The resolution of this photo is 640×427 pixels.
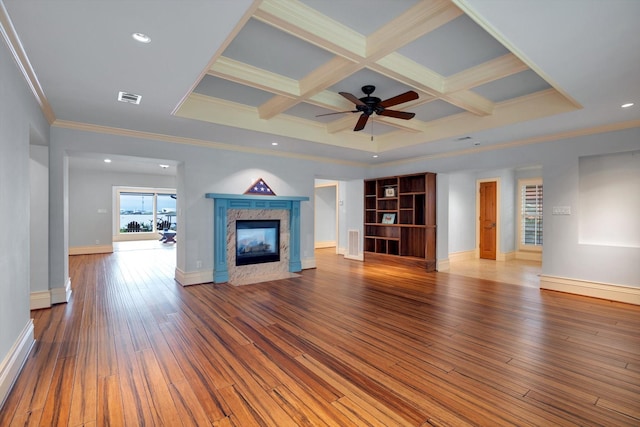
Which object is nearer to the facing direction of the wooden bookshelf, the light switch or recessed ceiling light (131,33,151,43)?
the recessed ceiling light

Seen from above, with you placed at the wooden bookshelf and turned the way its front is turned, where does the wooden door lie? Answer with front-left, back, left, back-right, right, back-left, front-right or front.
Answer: back

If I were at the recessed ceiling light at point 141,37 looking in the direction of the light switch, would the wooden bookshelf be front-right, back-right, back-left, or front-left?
front-left

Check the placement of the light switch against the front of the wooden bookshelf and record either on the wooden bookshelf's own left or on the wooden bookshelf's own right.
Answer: on the wooden bookshelf's own left

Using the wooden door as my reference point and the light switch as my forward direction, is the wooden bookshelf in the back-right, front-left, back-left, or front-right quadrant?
front-right

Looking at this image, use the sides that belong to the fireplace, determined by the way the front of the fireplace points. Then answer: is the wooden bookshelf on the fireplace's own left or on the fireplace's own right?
on the fireplace's own left

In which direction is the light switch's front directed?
toward the camera

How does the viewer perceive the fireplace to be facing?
facing the viewer and to the right of the viewer

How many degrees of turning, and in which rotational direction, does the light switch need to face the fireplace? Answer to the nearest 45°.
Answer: approximately 45° to its right

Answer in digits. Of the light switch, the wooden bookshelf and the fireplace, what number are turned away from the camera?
0

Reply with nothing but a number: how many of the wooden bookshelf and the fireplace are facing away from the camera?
0

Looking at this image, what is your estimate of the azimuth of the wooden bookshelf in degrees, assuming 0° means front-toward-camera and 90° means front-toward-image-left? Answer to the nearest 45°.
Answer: approximately 45°
